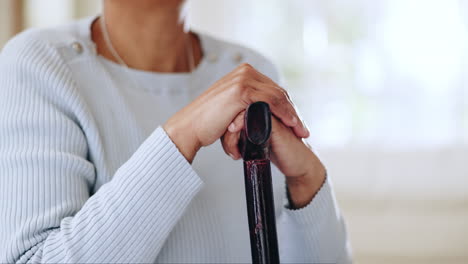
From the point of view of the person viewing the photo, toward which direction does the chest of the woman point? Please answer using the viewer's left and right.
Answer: facing the viewer and to the right of the viewer
